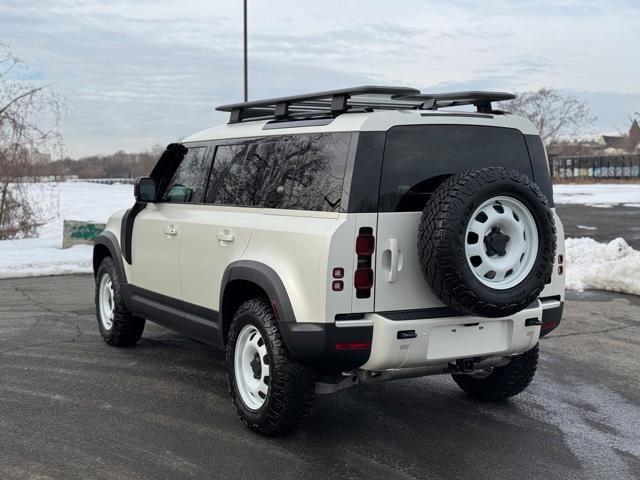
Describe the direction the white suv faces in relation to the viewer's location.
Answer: facing away from the viewer and to the left of the viewer
